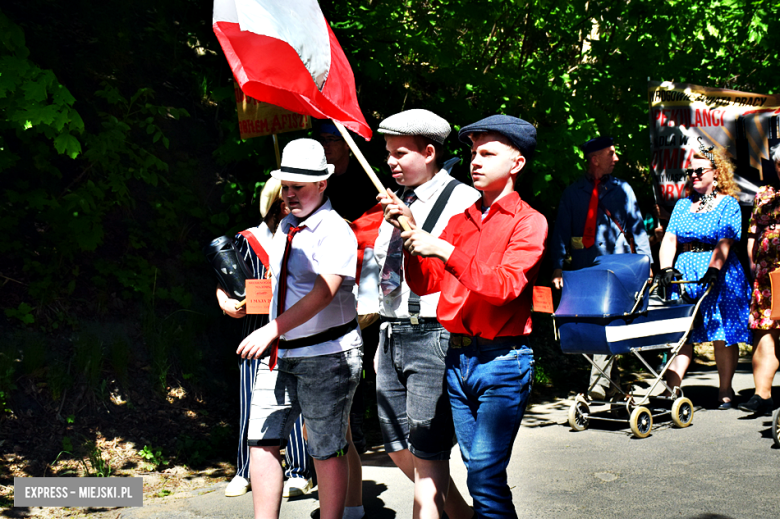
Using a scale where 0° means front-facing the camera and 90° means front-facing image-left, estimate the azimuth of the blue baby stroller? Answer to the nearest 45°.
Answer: approximately 45°

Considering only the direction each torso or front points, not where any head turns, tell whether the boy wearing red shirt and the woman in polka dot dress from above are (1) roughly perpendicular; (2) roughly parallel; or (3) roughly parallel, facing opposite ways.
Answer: roughly parallel

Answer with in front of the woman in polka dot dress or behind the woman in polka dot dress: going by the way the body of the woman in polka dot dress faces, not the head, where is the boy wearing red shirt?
in front

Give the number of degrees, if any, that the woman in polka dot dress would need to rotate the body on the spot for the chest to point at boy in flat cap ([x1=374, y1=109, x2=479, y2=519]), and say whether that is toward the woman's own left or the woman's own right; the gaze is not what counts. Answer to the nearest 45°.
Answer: approximately 45° to the woman's own left

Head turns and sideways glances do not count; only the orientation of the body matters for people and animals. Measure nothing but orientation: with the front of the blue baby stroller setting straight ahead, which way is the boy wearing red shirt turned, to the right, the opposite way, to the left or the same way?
the same way

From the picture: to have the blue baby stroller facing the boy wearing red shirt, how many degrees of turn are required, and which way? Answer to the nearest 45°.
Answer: approximately 45° to its left

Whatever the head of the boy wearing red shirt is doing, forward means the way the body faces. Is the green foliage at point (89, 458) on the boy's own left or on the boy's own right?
on the boy's own right

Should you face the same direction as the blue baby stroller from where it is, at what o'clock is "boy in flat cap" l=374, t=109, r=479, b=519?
The boy in flat cap is roughly at 11 o'clock from the blue baby stroller.

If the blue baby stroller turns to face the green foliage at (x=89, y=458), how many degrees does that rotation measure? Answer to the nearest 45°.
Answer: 0° — it already faces it

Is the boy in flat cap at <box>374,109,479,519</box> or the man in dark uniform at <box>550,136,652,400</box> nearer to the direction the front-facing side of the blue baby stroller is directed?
the boy in flat cap

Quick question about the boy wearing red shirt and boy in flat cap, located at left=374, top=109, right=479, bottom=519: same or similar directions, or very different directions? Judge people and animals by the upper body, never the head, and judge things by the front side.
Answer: same or similar directions

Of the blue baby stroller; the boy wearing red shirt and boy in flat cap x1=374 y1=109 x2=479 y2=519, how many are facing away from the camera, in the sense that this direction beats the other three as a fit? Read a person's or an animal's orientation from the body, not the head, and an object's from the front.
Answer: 0

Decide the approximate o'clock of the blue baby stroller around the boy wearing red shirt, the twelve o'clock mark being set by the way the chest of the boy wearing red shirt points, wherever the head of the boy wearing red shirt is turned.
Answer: The blue baby stroller is roughly at 5 o'clock from the boy wearing red shirt.

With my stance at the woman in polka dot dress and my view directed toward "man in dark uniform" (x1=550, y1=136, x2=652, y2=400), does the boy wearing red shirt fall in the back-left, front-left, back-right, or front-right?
front-left

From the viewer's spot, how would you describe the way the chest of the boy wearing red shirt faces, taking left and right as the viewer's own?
facing the viewer and to the left of the viewer

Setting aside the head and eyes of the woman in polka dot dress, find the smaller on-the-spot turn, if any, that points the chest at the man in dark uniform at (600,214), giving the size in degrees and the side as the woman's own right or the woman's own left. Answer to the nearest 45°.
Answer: approximately 45° to the woman's own right

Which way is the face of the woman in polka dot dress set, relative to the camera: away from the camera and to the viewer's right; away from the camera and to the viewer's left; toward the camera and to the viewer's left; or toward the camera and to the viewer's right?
toward the camera and to the viewer's left
